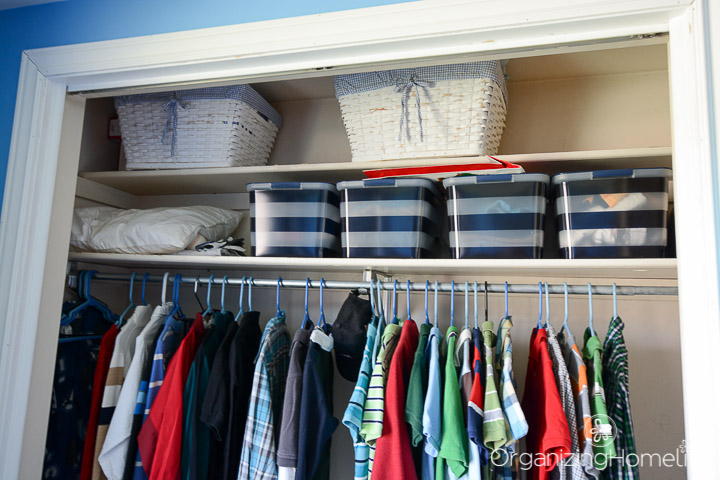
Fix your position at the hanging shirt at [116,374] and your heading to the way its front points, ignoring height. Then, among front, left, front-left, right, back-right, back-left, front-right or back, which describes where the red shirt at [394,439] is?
back-left

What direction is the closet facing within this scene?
toward the camera

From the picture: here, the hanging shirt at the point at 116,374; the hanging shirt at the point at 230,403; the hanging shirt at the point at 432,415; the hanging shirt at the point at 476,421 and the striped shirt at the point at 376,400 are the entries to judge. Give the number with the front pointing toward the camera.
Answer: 0

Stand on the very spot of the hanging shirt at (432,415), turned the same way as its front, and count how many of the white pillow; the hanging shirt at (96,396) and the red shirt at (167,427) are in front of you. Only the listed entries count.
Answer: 3

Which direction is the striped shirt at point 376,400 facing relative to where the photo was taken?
to the viewer's left

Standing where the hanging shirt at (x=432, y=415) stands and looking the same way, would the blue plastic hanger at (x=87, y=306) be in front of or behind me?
in front

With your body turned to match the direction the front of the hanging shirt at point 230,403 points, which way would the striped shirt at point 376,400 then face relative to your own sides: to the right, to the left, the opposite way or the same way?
the same way

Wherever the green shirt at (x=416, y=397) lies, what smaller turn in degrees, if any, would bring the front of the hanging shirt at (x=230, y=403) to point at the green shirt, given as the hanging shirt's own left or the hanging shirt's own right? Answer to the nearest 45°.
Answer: approximately 135° to the hanging shirt's own left

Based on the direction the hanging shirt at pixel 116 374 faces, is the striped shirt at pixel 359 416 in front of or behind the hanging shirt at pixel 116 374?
behind

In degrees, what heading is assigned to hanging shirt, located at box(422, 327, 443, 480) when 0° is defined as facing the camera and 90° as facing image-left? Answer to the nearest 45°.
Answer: approximately 90°

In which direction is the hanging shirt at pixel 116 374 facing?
to the viewer's left

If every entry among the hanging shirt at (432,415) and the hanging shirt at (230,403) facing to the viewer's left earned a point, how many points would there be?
2

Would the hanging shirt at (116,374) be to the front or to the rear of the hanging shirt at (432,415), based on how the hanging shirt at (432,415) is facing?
to the front

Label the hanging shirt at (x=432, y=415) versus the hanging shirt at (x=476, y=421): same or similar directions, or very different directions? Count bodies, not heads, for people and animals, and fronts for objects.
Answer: same or similar directions

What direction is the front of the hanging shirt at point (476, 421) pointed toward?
to the viewer's left
